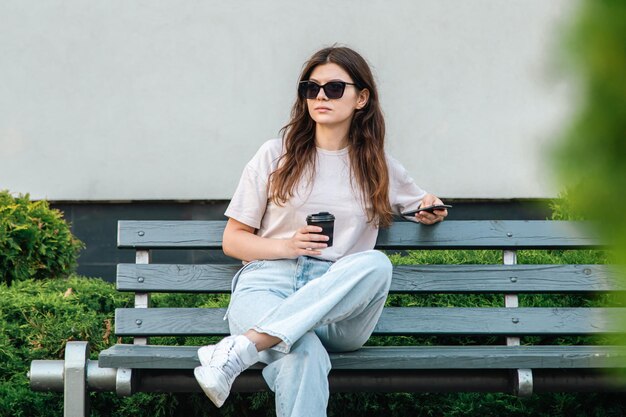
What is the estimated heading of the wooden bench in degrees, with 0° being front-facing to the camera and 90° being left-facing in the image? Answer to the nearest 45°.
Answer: approximately 0°

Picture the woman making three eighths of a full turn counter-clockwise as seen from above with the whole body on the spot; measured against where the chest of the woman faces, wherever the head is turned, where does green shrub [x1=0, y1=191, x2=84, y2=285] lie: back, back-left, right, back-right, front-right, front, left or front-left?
left

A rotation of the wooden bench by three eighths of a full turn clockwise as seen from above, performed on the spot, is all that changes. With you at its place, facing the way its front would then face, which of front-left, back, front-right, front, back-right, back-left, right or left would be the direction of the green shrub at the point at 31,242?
front
